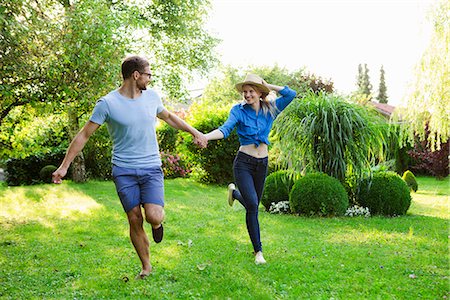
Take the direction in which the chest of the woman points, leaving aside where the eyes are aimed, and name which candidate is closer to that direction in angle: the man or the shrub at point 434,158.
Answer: the man

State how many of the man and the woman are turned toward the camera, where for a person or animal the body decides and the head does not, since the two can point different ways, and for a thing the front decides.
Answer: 2

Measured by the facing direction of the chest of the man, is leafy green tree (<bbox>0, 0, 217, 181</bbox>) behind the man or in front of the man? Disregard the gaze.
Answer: behind

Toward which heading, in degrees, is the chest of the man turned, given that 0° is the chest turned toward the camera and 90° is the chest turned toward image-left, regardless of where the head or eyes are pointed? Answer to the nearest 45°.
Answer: approximately 0°

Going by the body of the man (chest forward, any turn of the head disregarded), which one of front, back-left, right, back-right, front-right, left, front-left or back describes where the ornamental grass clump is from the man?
back-left

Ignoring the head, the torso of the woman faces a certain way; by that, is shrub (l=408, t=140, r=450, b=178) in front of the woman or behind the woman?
behind

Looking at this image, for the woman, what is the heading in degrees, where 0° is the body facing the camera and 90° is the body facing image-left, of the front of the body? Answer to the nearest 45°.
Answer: approximately 0°

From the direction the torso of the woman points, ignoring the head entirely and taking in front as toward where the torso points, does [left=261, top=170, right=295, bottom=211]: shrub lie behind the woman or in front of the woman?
behind

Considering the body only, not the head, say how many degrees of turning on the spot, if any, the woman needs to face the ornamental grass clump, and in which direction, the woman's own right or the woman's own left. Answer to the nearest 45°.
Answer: approximately 180°
